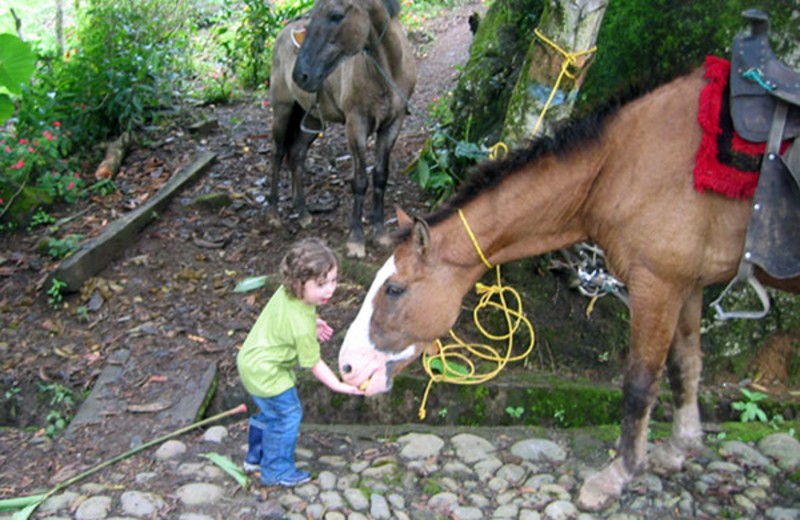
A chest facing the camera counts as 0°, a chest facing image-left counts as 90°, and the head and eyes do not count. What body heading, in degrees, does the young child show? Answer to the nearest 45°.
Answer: approximately 270°

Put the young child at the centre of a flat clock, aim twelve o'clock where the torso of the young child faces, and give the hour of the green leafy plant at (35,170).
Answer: The green leafy plant is roughly at 8 o'clock from the young child.

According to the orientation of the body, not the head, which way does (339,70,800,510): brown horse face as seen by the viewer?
to the viewer's left

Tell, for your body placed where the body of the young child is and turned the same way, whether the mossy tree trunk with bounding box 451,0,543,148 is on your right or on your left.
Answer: on your left

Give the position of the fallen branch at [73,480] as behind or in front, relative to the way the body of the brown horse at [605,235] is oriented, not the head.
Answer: in front

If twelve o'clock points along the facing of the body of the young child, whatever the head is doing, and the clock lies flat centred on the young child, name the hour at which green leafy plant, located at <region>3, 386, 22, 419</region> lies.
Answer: The green leafy plant is roughly at 7 o'clock from the young child.

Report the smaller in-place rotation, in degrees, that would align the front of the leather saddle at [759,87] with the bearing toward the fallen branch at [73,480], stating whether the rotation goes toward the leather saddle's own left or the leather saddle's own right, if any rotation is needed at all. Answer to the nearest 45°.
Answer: approximately 45° to the leather saddle's own left

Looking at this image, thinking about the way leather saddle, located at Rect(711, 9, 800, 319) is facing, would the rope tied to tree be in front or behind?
in front

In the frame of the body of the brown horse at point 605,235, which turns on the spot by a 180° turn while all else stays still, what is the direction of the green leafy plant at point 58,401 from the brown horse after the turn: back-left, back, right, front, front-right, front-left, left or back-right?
back

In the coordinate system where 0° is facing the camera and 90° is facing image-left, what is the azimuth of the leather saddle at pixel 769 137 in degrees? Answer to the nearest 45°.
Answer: approximately 90°

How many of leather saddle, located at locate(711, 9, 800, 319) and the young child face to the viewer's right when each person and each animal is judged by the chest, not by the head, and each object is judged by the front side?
1

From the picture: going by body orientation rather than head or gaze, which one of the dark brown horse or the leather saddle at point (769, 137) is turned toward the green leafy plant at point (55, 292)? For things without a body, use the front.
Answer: the leather saddle

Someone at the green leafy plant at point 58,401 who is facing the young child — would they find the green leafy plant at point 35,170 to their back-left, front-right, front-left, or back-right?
back-left
